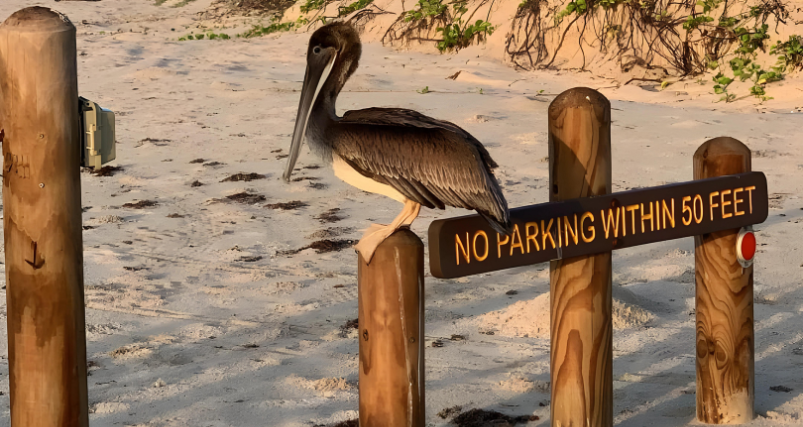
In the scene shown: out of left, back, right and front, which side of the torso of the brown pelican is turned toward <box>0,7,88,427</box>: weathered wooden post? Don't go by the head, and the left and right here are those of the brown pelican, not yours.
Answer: front

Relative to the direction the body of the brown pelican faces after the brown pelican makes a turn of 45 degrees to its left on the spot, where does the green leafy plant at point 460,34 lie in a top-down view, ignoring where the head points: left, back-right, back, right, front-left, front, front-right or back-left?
back-right

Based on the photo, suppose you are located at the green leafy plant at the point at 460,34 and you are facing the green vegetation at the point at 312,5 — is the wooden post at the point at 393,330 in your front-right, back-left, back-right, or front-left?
back-left

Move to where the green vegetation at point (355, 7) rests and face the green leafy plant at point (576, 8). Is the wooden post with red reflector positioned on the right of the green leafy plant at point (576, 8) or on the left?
right

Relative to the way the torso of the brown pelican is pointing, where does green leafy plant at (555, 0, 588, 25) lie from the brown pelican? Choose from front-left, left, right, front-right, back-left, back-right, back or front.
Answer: right

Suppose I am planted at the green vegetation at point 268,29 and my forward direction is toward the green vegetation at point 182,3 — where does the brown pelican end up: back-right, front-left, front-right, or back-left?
back-left

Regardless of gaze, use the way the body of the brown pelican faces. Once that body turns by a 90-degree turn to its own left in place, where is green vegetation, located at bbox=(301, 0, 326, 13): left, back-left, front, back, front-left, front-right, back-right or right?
back

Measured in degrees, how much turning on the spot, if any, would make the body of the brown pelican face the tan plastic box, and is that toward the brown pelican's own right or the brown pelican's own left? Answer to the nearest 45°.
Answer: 0° — it already faces it

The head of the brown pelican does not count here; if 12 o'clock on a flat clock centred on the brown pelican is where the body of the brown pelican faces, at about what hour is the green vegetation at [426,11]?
The green vegetation is roughly at 3 o'clock from the brown pelican.

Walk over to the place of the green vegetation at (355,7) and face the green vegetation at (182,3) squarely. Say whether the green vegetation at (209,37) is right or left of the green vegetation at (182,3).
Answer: left

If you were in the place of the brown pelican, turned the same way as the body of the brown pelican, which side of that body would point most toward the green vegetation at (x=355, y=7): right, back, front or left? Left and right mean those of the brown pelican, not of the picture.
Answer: right

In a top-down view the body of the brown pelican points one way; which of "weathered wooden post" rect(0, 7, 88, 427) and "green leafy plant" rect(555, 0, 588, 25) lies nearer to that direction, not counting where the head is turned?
the weathered wooden post

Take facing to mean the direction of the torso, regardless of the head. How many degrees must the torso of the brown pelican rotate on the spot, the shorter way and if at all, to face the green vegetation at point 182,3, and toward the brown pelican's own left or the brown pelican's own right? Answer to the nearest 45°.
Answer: approximately 90° to the brown pelican's own right

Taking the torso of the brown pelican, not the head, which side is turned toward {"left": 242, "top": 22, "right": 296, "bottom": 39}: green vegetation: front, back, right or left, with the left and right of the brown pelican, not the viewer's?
right

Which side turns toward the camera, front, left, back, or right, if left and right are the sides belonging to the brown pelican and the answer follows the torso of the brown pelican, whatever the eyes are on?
left
